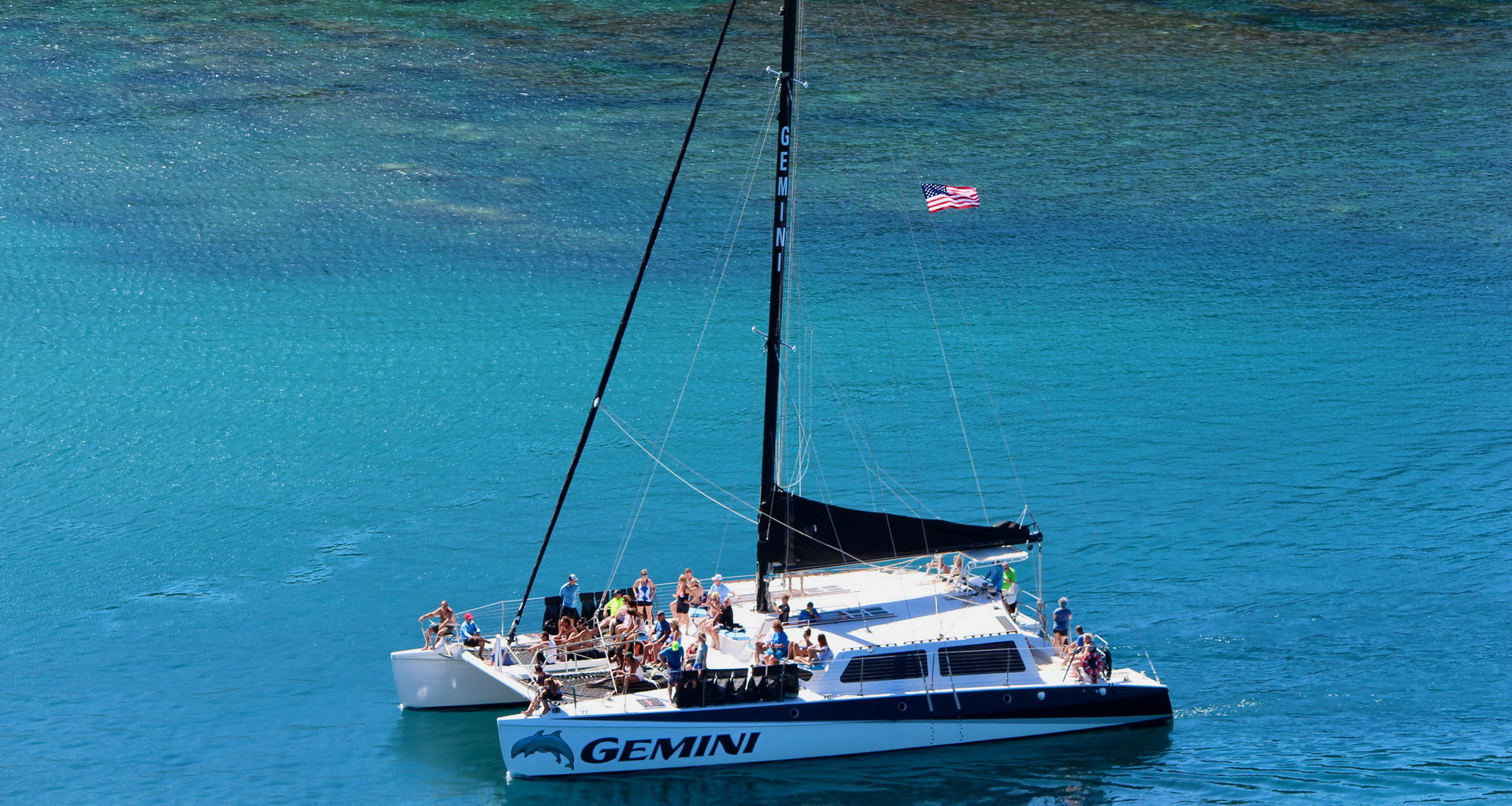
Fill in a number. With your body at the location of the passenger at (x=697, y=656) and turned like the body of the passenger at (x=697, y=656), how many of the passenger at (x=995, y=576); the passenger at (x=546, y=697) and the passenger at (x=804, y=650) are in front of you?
1

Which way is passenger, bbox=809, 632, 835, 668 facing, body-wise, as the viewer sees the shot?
to the viewer's left

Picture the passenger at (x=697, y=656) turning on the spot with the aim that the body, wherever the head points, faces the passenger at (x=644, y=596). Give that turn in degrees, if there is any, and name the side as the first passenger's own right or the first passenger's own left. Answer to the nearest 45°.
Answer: approximately 90° to the first passenger's own right

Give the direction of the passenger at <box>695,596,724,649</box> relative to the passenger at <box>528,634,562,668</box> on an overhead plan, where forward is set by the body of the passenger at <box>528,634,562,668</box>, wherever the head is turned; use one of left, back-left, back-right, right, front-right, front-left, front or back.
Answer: back

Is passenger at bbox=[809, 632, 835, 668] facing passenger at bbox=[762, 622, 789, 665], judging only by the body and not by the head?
yes
